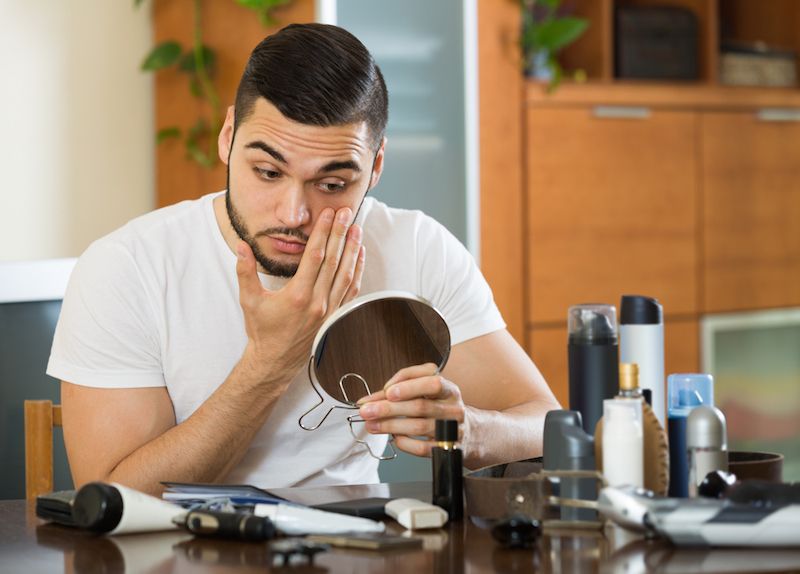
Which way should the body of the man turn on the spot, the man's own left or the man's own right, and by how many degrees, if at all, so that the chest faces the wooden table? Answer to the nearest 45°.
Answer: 0° — they already face it

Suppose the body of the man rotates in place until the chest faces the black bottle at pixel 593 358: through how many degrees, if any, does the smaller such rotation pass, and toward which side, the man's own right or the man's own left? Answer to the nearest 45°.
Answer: approximately 45° to the man's own left

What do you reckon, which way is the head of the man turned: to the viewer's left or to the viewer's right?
to the viewer's right

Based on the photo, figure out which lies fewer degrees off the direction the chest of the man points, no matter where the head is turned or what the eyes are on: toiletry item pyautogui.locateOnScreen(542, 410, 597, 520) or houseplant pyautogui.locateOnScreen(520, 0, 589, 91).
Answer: the toiletry item

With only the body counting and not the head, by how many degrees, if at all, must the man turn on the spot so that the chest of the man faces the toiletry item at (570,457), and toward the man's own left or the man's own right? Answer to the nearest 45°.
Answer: approximately 45° to the man's own left

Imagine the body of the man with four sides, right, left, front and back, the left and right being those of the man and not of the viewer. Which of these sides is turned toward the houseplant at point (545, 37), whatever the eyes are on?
back

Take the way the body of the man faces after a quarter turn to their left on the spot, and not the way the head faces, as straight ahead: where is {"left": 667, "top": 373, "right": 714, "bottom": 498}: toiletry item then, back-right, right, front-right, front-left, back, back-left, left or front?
front-right

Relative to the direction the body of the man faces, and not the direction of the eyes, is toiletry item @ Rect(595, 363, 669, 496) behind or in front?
in front

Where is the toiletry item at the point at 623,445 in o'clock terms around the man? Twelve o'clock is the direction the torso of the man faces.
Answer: The toiletry item is roughly at 11 o'clock from the man.

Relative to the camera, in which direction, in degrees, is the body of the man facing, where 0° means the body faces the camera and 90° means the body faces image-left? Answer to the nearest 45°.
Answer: approximately 0°
